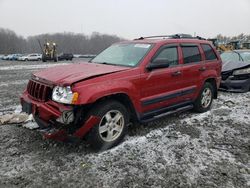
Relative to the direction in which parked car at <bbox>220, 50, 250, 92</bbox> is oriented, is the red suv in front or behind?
in front

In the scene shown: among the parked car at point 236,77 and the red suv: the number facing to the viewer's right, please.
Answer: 0

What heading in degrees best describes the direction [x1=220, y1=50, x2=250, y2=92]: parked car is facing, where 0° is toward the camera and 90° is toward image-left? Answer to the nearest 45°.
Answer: approximately 45°

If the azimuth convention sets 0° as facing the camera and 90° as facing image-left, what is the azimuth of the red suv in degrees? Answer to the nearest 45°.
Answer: approximately 45°

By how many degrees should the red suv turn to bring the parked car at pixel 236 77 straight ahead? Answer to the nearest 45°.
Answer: approximately 180°
